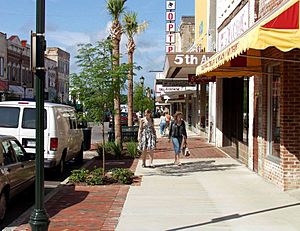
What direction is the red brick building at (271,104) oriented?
to the viewer's left

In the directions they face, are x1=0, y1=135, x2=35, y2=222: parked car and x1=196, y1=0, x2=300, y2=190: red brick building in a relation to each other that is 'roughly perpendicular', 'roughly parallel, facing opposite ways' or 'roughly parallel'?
roughly perpendicular

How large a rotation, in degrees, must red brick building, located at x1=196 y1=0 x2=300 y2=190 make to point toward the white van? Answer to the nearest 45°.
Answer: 0° — it already faces it

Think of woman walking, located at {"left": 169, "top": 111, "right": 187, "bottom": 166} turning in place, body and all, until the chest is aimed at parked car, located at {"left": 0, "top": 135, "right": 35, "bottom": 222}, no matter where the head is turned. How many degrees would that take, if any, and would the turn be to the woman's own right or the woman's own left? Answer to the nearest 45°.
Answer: approximately 45° to the woman's own right

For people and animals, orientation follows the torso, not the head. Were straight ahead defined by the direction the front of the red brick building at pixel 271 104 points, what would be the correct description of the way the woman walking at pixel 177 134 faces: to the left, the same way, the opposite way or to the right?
to the left

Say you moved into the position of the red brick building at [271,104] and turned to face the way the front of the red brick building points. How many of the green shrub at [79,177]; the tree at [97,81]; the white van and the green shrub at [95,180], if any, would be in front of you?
4

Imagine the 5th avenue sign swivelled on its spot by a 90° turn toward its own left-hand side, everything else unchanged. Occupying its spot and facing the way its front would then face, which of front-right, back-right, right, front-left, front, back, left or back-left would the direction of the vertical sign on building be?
left
